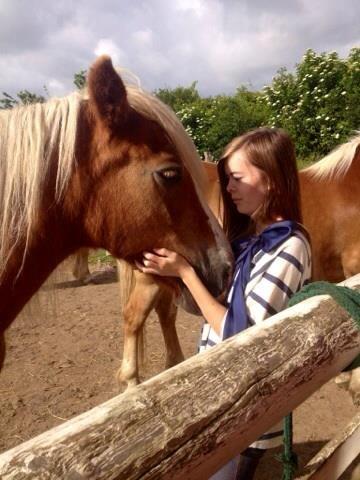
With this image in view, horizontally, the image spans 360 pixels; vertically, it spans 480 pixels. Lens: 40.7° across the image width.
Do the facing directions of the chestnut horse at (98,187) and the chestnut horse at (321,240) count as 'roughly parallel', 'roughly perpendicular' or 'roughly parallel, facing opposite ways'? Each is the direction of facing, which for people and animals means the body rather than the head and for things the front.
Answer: roughly parallel

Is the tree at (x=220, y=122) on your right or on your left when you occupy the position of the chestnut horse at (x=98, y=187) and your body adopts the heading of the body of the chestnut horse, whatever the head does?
on your left

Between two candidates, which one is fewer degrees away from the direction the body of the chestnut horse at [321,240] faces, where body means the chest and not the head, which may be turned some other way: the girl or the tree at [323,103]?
the tree

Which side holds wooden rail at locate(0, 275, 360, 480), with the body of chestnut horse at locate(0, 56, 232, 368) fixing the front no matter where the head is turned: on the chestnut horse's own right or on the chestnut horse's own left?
on the chestnut horse's own right

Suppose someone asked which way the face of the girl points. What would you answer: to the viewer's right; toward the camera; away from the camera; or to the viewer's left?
to the viewer's left

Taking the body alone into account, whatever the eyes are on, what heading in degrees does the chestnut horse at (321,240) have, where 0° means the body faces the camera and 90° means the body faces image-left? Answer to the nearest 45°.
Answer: approximately 270°

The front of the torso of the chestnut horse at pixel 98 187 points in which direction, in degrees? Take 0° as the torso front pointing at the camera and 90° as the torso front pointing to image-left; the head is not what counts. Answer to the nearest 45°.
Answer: approximately 270°

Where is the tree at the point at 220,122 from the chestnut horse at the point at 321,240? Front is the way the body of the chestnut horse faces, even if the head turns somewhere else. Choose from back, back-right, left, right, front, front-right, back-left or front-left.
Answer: left

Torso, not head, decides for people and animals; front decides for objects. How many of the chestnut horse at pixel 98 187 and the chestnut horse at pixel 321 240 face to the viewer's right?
2

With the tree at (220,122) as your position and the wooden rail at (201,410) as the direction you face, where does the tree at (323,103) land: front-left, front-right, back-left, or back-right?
front-left
